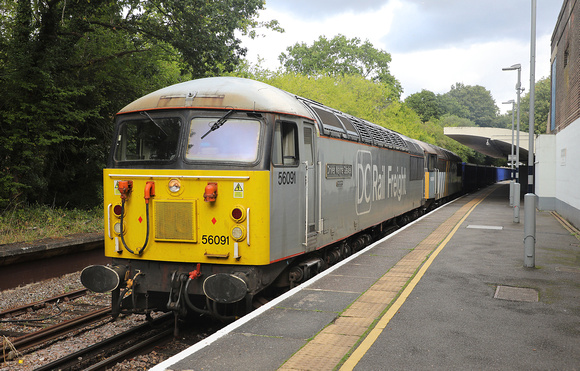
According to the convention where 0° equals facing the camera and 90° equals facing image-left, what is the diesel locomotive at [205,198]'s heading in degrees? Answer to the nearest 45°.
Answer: approximately 45°
